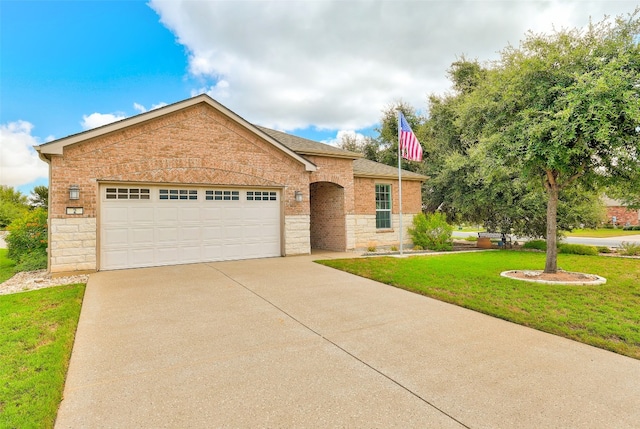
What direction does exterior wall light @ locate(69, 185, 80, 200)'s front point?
toward the camera

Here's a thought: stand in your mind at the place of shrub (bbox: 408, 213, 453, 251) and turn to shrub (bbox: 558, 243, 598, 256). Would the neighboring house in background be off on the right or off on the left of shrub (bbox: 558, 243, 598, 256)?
left

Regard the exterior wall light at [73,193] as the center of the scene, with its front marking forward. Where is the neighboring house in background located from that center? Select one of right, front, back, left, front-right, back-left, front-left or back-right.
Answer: left

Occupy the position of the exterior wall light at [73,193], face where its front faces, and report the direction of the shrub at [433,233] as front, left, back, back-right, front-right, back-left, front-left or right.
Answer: left

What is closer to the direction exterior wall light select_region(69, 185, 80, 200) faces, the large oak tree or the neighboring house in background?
the large oak tree

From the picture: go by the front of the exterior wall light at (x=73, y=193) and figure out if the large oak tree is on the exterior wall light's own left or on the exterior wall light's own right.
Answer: on the exterior wall light's own left

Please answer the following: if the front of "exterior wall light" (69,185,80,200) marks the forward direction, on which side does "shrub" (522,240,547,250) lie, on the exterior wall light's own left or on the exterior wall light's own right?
on the exterior wall light's own left

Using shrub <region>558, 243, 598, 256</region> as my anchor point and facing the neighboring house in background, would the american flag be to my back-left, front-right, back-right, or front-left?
back-left

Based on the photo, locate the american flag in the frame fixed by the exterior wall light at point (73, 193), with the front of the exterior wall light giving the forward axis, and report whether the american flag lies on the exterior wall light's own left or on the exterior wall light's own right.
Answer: on the exterior wall light's own left

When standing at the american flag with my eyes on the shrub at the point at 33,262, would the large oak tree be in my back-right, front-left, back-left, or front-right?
back-left
